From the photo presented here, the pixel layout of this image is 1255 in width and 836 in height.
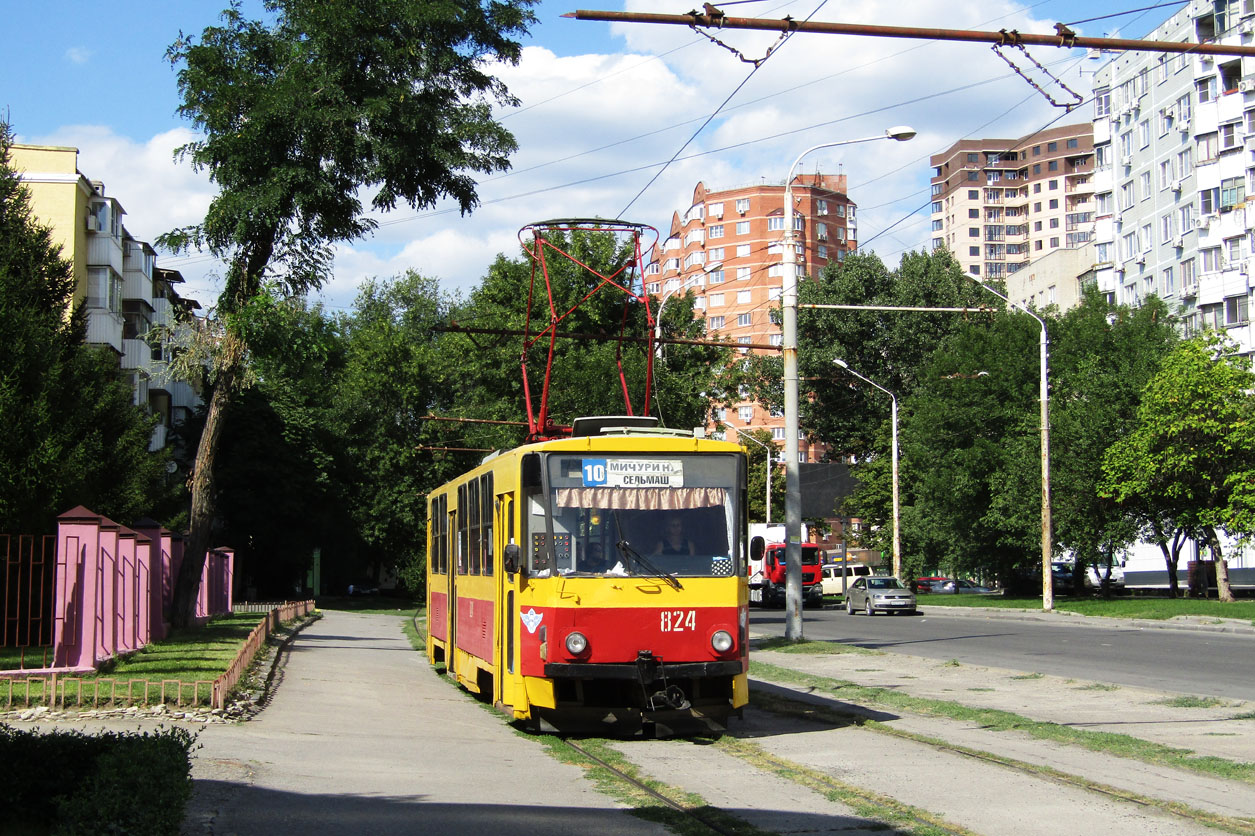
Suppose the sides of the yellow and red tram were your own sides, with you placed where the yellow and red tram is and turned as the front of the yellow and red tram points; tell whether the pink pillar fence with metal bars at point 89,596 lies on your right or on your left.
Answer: on your right

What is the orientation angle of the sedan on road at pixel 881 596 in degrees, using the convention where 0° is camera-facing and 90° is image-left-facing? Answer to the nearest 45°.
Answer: approximately 315°

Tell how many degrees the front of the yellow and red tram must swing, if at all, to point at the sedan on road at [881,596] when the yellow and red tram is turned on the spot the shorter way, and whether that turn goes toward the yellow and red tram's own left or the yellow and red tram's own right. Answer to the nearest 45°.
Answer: approximately 180°

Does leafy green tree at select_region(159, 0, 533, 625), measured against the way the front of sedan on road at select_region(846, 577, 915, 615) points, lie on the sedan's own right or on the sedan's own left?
on the sedan's own right

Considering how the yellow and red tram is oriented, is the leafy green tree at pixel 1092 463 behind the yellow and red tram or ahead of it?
behind

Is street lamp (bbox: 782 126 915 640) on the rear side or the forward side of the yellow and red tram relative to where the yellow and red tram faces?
on the rear side

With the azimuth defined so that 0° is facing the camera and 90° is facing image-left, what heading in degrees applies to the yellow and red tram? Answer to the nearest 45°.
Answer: approximately 0°

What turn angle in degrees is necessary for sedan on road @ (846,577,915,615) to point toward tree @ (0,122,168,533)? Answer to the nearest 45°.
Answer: approximately 90° to its right

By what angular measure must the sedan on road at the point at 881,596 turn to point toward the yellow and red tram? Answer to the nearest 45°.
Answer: approximately 45° to its right
